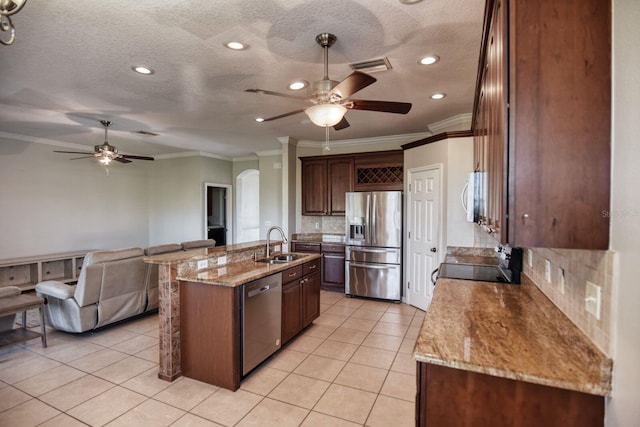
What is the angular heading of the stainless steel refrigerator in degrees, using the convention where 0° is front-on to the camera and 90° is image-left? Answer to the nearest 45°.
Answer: approximately 0°

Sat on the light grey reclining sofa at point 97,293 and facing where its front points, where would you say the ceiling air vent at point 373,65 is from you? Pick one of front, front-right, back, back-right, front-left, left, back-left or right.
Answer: back

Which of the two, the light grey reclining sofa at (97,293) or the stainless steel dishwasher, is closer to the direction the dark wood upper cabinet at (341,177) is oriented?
the stainless steel dishwasher

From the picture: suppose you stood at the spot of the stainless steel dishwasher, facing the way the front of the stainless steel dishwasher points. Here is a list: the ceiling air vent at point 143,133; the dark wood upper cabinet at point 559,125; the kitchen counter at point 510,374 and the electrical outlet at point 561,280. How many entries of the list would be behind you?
1

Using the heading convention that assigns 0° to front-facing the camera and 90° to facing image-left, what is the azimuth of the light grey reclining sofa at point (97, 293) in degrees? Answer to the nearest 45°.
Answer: approximately 135°

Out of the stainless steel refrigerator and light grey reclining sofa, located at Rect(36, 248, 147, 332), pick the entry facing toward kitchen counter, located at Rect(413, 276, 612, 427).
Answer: the stainless steel refrigerator

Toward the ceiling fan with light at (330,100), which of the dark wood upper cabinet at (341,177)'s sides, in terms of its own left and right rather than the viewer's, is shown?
front

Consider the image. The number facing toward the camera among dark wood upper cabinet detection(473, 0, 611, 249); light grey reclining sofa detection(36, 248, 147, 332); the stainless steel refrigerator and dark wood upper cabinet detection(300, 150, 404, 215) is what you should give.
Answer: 2

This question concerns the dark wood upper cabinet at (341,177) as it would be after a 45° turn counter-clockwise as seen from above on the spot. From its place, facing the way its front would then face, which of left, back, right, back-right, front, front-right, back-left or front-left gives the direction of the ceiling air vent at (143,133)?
back-right

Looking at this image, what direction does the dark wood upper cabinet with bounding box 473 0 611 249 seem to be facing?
to the viewer's left

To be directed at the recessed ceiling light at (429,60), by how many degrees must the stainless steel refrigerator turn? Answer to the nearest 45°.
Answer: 0° — it already faces it

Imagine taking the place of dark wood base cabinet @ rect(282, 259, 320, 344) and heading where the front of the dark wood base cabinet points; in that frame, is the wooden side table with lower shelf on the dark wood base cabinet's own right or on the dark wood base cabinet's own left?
on the dark wood base cabinet's own right

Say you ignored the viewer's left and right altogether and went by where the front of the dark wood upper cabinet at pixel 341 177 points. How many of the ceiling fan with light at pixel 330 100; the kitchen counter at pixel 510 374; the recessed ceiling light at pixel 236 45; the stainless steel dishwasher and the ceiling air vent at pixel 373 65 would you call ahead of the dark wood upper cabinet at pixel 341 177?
5

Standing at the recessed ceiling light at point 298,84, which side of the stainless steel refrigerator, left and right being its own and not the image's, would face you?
front

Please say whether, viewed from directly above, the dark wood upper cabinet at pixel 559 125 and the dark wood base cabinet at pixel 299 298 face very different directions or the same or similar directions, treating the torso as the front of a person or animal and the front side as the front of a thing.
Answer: very different directions

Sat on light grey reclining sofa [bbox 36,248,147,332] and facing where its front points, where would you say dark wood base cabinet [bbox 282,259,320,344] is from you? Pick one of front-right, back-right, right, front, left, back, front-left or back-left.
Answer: back
